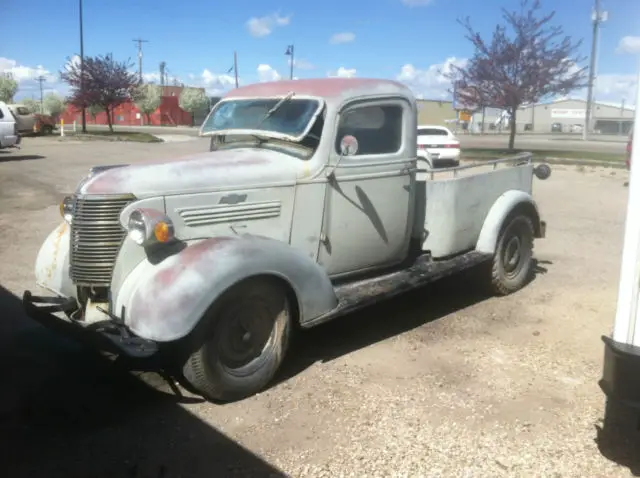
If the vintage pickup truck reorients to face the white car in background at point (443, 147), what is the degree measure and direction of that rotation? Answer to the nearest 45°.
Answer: approximately 135° to its right

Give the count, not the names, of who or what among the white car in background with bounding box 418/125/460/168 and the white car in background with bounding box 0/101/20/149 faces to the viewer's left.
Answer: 1

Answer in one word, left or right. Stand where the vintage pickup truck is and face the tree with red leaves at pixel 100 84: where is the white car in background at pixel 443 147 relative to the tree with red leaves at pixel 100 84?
right

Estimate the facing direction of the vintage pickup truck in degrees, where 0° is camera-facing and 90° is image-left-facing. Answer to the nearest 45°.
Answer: approximately 45°

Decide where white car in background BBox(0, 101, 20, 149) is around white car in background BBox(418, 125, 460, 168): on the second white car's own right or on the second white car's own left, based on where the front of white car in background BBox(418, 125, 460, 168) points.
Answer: on the second white car's own left
